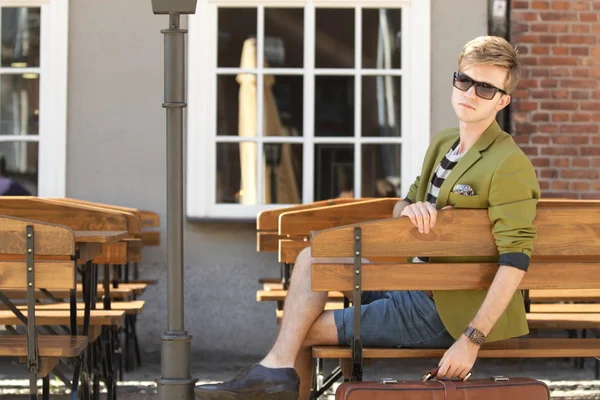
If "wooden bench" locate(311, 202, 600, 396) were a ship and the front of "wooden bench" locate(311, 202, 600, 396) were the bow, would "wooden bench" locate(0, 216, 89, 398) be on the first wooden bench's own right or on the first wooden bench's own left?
on the first wooden bench's own left

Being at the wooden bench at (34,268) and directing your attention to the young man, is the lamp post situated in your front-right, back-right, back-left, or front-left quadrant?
front-left

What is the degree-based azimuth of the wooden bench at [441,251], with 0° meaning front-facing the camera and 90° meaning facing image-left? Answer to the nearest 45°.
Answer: approximately 180°

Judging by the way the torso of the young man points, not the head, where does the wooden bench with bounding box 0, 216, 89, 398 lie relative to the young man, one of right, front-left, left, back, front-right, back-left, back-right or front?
front-right

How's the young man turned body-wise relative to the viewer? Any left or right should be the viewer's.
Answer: facing the viewer and to the left of the viewer

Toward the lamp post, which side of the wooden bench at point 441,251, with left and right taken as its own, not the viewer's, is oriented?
left

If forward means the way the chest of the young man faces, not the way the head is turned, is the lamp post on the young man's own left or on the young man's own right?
on the young man's own right
